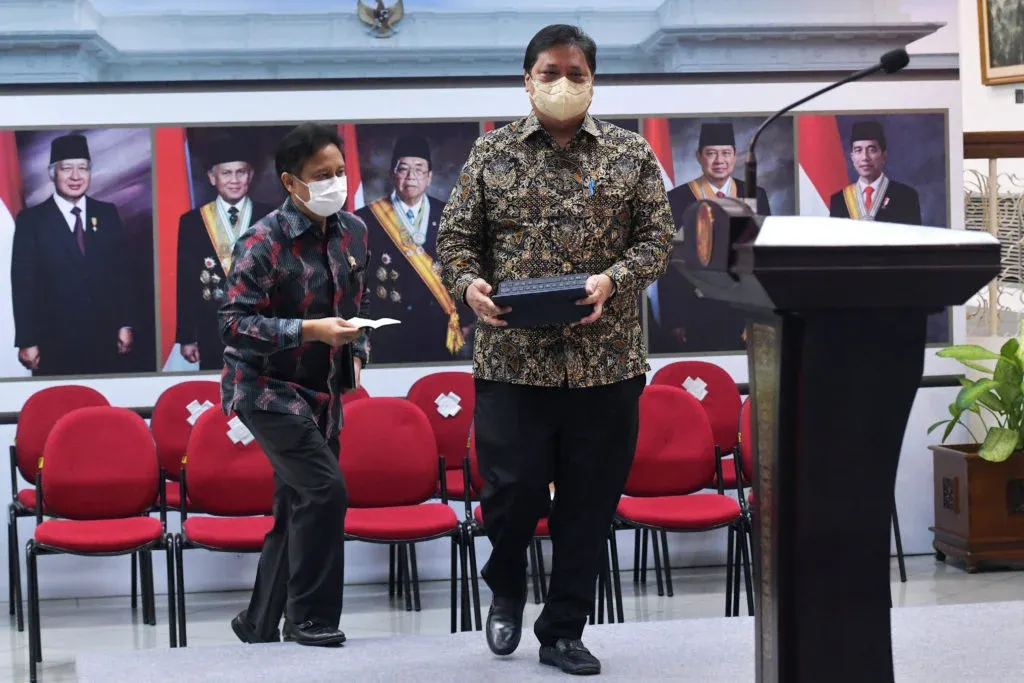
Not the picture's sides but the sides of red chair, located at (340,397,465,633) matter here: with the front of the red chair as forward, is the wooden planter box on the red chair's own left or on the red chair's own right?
on the red chair's own left

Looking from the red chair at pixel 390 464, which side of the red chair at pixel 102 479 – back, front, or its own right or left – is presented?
left

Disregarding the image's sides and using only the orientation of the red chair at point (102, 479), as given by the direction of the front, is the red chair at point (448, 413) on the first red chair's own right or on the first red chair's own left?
on the first red chair's own left

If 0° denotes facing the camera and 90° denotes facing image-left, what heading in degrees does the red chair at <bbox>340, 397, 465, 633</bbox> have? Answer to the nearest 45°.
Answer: approximately 0°

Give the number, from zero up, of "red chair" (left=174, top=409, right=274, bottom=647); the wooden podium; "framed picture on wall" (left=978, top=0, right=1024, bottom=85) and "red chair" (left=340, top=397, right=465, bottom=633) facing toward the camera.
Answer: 3

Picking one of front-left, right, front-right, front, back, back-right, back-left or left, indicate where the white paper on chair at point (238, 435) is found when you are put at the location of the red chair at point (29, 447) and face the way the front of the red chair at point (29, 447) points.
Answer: front-left

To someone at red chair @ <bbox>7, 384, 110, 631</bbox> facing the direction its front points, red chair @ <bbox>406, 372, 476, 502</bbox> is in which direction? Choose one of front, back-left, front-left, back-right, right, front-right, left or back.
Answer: left
